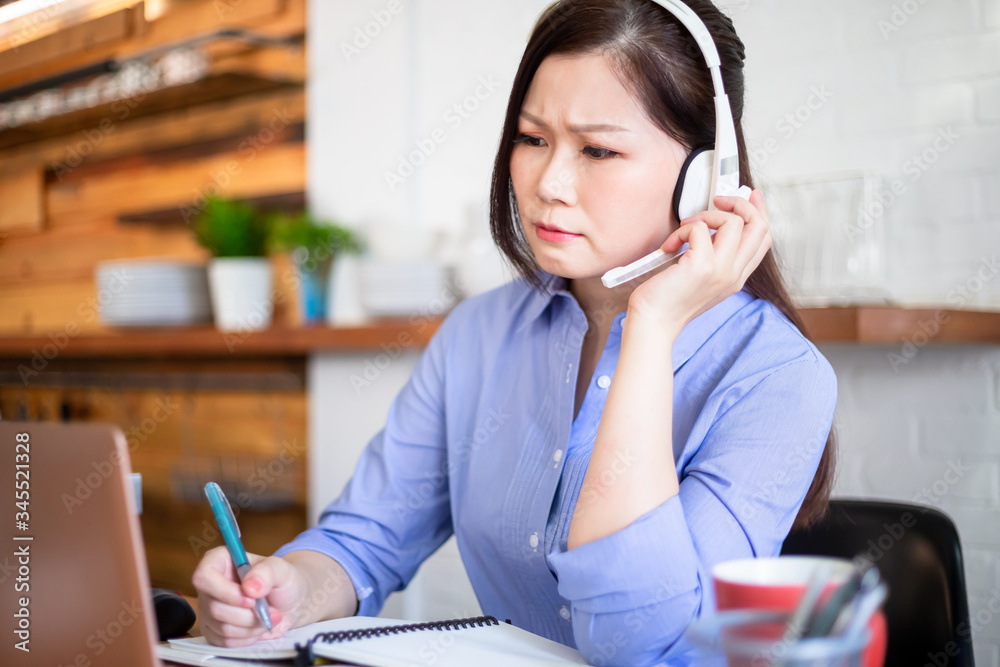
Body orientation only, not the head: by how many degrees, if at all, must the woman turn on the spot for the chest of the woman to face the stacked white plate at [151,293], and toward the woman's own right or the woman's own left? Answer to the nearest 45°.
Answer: approximately 90° to the woman's own right

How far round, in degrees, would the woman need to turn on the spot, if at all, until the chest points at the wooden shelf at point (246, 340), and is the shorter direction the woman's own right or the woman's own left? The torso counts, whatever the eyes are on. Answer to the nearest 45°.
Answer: approximately 90° to the woman's own right

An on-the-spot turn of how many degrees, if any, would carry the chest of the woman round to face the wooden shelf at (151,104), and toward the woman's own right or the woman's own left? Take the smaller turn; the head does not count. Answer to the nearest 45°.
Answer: approximately 90° to the woman's own right

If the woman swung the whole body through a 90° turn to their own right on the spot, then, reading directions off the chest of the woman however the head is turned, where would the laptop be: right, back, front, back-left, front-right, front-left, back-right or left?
left

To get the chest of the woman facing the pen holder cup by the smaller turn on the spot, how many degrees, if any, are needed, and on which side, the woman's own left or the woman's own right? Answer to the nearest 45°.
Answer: approximately 45° to the woman's own left

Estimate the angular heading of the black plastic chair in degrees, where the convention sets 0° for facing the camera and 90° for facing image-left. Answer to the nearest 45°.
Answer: approximately 45°

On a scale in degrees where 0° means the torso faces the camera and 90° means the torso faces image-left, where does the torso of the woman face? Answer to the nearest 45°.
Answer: approximately 45°

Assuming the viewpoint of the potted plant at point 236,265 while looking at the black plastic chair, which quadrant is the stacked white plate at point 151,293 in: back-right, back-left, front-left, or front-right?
back-right

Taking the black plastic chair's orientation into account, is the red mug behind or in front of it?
in front

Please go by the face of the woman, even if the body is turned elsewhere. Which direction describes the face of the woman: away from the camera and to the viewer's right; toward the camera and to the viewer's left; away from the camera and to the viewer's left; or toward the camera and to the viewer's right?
toward the camera and to the viewer's left

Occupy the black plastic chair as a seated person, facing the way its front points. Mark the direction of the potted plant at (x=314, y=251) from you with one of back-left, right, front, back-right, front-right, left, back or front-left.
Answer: right
